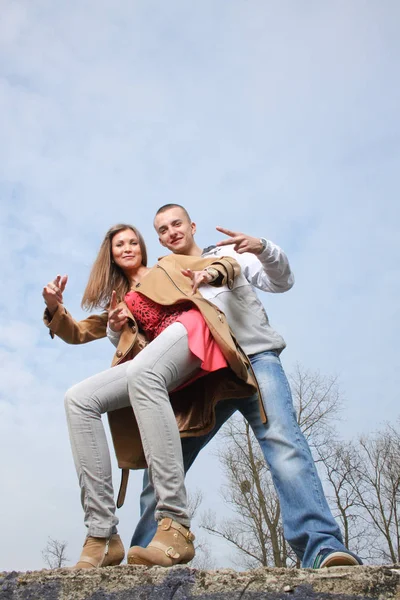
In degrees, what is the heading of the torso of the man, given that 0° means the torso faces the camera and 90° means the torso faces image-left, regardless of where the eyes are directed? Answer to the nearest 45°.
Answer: approximately 0°

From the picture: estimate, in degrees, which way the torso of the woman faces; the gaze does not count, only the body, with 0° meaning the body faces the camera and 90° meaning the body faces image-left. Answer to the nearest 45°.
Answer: approximately 45°
